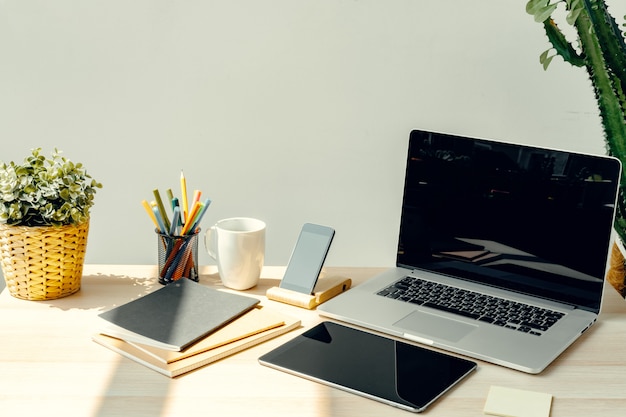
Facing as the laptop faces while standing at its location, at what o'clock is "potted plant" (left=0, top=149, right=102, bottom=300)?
The potted plant is roughly at 1 o'clock from the laptop.

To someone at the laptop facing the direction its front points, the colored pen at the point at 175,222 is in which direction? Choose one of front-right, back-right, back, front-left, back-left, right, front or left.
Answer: front-right

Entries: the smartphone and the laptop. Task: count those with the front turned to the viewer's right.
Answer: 0

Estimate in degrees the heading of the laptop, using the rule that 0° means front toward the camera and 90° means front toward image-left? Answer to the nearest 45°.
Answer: approximately 45°

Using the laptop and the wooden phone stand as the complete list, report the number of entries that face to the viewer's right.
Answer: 0

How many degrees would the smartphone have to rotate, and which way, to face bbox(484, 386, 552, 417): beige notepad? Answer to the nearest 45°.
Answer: approximately 90° to its left
